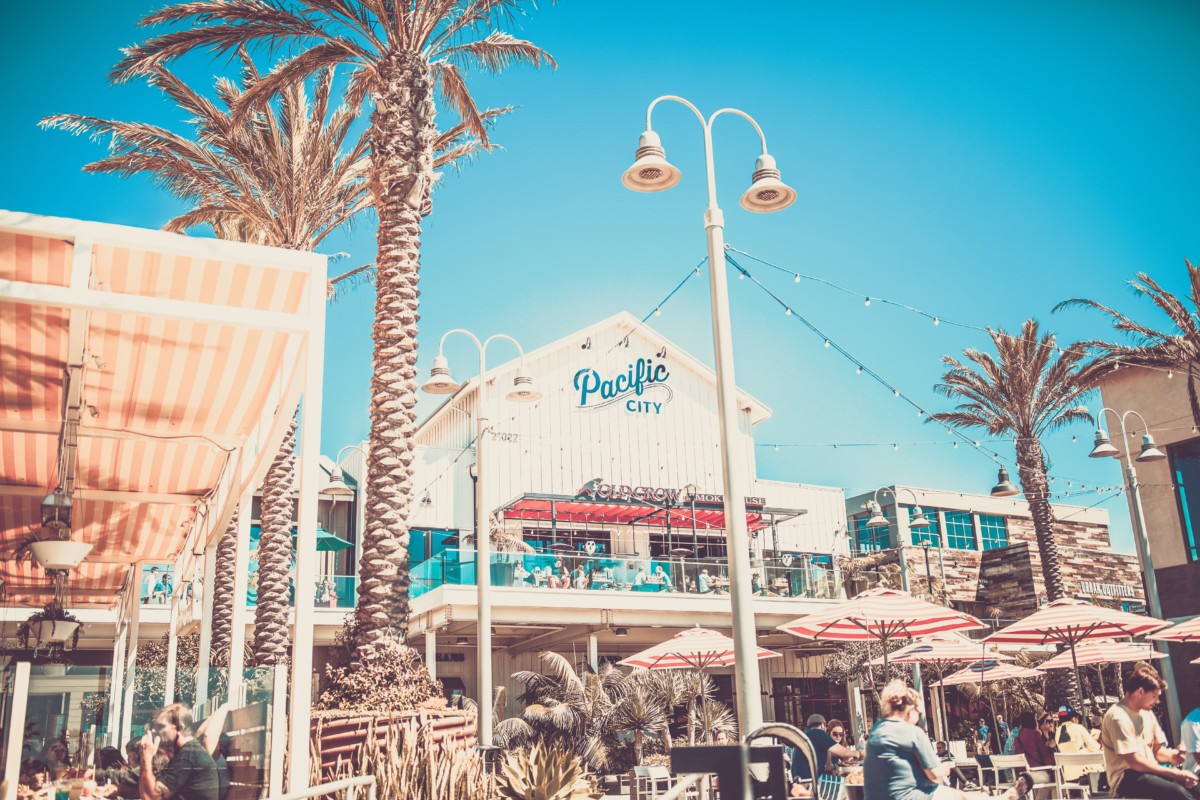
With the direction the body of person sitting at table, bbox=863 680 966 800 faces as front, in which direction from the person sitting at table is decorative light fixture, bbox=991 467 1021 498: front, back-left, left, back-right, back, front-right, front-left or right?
front-left

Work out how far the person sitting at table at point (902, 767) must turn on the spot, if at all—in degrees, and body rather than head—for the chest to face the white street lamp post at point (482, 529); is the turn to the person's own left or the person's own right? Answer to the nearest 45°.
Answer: approximately 90° to the person's own left

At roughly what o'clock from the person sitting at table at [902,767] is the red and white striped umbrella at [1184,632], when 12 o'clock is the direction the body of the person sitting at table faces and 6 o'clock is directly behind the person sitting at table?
The red and white striped umbrella is roughly at 11 o'clock from the person sitting at table.

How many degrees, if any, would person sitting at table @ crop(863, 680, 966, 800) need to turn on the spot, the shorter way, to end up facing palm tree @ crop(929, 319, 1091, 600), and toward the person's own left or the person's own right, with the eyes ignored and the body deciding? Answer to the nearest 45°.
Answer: approximately 45° to the person's own left

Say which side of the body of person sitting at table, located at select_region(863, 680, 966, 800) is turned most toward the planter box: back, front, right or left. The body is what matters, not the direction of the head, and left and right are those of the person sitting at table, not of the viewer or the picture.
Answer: left

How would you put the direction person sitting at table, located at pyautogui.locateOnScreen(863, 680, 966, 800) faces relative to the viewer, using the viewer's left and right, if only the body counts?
facing away from the viewer and to the right of the viewer

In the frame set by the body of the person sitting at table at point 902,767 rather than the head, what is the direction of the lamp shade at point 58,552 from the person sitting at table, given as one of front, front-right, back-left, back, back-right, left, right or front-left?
back-left

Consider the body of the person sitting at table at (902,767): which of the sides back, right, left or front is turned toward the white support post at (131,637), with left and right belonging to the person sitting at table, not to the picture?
left

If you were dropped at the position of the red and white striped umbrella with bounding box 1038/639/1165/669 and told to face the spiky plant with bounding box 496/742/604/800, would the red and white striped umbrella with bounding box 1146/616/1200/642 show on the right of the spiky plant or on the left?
left
